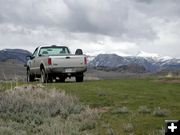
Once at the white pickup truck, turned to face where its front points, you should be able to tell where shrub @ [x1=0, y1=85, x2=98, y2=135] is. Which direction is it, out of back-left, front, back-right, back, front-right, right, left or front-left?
back-left

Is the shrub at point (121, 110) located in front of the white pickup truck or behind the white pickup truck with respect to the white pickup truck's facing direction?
behind

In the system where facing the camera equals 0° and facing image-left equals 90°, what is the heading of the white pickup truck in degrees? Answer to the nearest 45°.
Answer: approximately 135°
